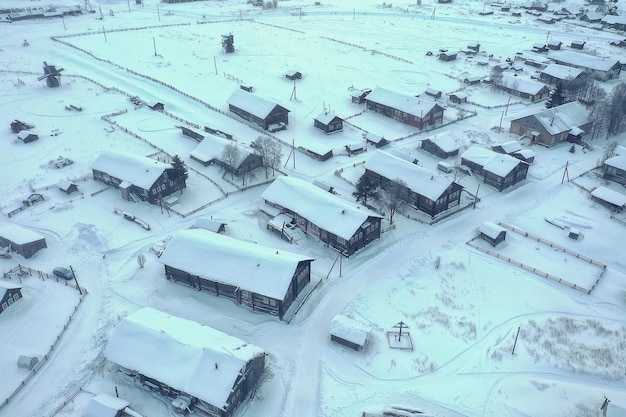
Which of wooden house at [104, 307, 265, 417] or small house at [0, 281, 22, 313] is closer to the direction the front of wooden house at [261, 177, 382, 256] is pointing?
the wooden house

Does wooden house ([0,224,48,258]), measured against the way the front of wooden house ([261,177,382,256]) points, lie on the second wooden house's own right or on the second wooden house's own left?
on the second wooden house's own right

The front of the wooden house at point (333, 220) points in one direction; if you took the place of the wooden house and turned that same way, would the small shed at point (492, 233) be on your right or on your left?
on your left

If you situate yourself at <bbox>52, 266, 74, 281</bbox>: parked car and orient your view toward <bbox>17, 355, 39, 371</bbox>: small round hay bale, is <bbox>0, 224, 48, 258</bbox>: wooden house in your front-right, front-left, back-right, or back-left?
back-right

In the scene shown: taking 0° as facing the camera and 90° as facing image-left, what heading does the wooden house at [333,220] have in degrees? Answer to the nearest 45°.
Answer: approximately 315°

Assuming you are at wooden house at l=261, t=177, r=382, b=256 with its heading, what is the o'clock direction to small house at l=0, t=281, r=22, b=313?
The small house is roughly at 4 o'clock from the wooden house.

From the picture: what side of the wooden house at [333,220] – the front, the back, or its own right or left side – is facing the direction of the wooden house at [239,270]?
right

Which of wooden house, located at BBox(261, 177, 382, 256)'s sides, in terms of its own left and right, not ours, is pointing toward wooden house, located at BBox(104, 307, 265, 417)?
right

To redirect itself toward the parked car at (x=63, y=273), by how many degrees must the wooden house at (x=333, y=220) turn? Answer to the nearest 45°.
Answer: approximately 135° to its right

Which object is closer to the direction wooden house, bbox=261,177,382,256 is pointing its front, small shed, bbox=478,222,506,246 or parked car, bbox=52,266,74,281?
the small shed

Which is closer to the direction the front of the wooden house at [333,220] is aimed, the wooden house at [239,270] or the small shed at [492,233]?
the small shed
